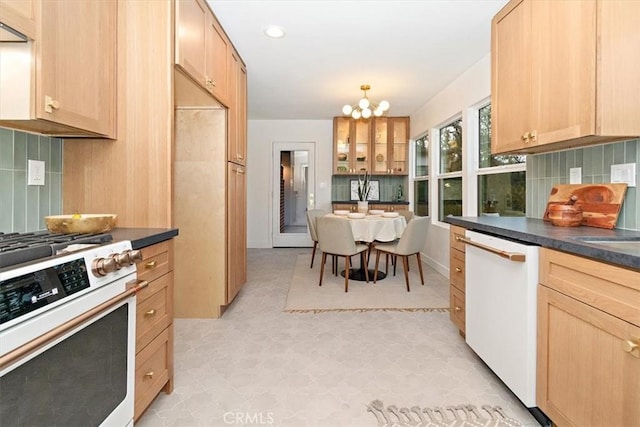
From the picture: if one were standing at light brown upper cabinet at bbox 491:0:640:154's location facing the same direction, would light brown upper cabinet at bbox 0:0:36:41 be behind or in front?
in front

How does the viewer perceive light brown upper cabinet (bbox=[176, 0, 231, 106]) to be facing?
facing to the right of the viewer

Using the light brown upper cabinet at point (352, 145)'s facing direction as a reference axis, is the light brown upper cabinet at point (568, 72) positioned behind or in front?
in front

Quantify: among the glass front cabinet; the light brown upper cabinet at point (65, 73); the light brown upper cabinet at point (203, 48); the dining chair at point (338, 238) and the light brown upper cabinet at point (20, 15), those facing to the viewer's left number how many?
0

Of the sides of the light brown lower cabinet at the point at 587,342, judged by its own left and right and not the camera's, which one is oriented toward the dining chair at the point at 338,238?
right

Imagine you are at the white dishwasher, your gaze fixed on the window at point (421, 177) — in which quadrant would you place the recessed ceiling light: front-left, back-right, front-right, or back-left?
front-left

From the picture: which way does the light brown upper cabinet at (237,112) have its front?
to the viewer's right

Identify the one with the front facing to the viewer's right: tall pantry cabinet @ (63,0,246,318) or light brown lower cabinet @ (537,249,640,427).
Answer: the tall pantry cabinet

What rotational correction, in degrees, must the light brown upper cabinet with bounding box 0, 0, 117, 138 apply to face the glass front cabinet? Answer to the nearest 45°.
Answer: approximately 90° to its left

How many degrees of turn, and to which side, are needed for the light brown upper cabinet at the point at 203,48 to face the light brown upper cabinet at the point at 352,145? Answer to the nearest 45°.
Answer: approximately 45° to its left

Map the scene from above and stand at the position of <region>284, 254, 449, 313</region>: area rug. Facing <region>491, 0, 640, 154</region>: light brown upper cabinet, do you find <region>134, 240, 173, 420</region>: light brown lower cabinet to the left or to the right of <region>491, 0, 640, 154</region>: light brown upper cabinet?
right

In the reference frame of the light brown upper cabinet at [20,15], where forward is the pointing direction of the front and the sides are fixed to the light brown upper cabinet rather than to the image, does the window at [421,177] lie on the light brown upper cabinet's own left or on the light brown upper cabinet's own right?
on the light brown upper cabinet's own left

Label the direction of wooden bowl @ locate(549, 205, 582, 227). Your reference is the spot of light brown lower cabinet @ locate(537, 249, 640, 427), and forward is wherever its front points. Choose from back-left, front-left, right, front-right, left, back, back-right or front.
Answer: back-right

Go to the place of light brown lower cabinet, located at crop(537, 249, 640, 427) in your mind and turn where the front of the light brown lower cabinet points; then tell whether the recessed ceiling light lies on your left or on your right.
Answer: on your right
